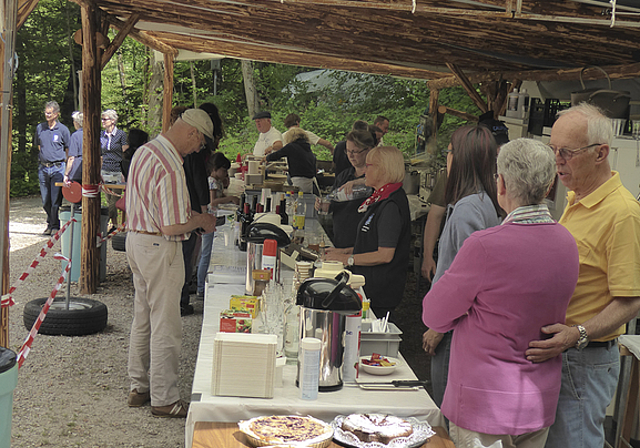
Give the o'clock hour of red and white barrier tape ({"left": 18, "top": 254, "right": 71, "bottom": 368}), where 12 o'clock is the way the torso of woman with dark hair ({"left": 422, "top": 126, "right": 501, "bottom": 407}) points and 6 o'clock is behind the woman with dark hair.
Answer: The red and white barrier tape is roughly at 11 o'clock from the woman with dark hair.

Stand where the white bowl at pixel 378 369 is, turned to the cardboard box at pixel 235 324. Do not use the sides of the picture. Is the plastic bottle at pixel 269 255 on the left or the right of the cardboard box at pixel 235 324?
right

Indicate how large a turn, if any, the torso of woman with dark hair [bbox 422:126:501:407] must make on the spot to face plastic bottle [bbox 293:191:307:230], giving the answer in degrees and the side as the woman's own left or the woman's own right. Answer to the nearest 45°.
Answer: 0° — they already face it

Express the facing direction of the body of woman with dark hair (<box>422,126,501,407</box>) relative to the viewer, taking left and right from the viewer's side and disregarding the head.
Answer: facing away from the viewer and to the left of the viewer

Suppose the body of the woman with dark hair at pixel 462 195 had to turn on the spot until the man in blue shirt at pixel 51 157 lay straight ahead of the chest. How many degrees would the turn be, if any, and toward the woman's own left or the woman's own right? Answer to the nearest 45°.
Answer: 0° — they already face them

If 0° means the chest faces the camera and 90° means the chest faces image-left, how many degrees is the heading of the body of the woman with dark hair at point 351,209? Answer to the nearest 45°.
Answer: approximately 45°

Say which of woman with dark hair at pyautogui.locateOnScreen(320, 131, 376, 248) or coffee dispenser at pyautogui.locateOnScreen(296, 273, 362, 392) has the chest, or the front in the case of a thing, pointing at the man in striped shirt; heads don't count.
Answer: the woman with dark hair

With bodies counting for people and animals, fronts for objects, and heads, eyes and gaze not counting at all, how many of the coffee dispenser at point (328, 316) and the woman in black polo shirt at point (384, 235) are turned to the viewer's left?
1

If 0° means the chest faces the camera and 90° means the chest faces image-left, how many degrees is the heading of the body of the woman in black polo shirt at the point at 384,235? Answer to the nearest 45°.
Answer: approximately 90°
